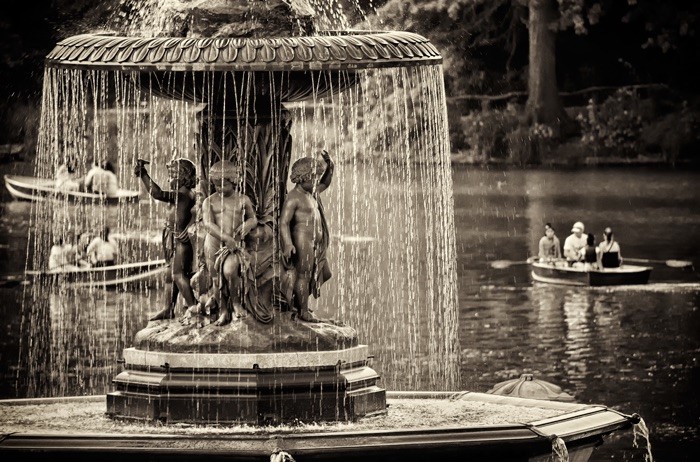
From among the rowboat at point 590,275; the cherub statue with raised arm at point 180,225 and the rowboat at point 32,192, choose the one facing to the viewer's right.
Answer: the rowboat at point 590,275

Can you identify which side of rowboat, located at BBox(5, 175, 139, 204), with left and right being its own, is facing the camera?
left

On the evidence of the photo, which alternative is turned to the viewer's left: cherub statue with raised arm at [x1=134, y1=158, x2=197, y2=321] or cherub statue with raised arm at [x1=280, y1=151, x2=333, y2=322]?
cherub statue with raised arm at [x1=134, y1=158, x2=197, y2=321]

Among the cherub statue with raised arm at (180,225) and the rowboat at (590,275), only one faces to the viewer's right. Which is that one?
the rowboat
